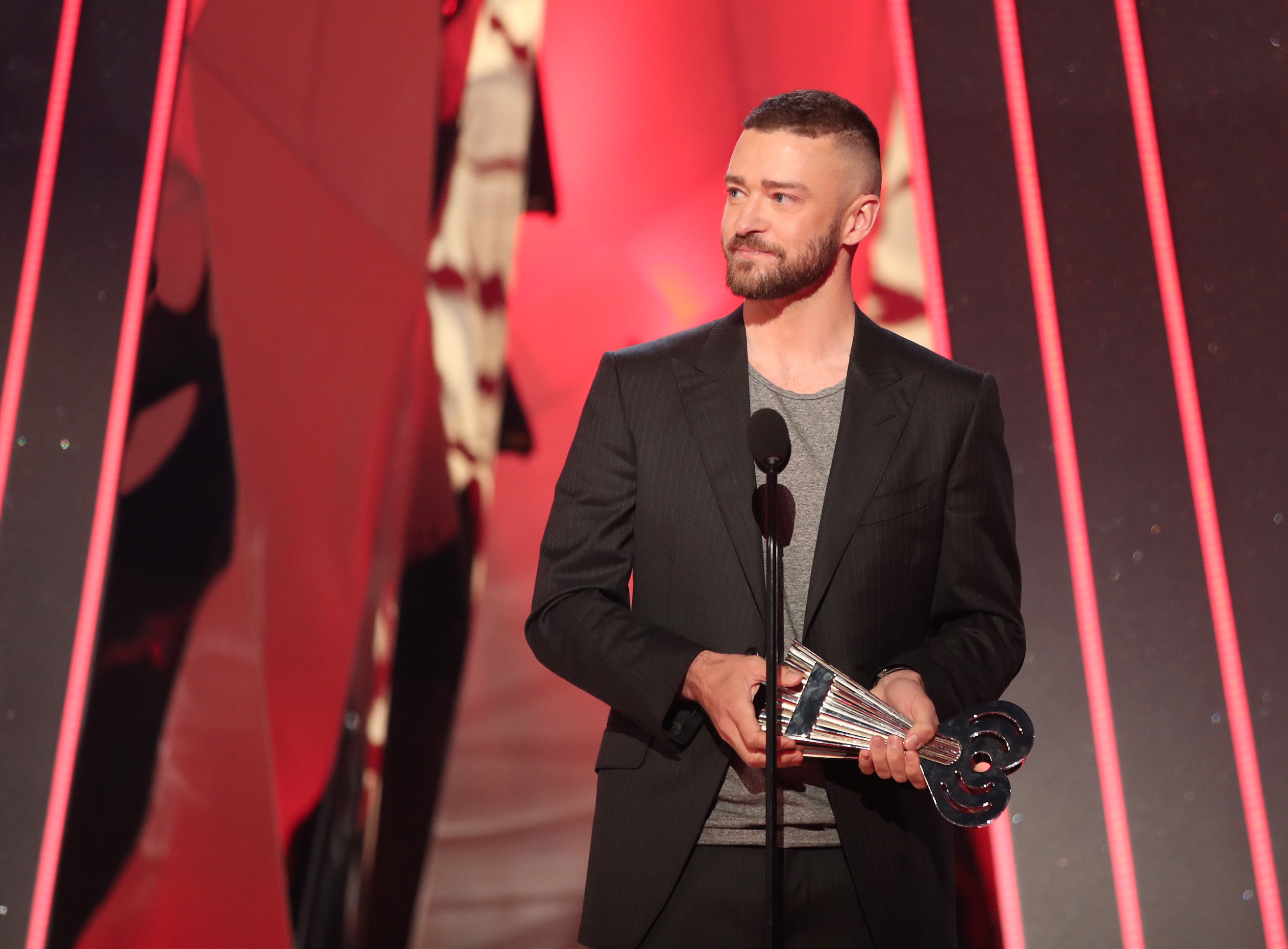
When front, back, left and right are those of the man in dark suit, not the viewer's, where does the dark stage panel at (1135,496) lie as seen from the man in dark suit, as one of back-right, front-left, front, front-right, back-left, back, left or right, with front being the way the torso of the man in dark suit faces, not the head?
back-left

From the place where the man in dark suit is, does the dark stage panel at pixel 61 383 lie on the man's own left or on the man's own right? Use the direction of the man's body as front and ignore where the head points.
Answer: on the man's own right

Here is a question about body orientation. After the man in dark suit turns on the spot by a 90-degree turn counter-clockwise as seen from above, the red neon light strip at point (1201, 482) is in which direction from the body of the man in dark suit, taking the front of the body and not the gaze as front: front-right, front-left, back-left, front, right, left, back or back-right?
front-left

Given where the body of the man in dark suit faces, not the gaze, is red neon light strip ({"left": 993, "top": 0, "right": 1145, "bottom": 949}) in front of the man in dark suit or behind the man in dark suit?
behind

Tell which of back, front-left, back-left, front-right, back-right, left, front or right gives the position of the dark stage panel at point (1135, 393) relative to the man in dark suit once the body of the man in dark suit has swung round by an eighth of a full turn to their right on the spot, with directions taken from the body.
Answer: back

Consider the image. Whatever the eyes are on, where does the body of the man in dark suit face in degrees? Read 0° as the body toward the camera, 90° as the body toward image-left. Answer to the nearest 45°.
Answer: approximately 0°

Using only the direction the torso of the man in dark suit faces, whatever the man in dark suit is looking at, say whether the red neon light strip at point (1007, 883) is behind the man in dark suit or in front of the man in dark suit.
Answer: behind

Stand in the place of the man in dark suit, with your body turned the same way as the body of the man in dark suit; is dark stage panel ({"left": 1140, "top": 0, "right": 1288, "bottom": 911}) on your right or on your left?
on your left

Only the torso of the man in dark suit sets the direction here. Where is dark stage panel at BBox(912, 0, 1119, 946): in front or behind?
behind

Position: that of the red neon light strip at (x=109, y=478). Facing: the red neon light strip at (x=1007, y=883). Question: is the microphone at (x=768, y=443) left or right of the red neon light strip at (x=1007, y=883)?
right
